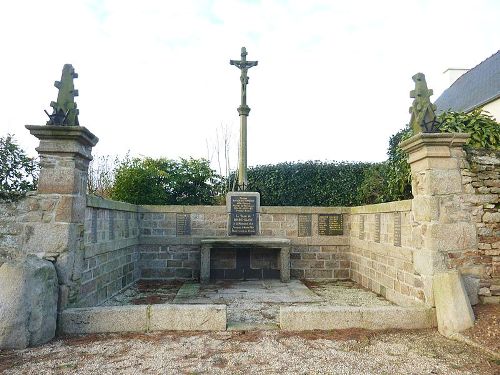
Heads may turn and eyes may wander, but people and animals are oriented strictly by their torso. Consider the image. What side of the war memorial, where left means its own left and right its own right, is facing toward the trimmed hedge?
back

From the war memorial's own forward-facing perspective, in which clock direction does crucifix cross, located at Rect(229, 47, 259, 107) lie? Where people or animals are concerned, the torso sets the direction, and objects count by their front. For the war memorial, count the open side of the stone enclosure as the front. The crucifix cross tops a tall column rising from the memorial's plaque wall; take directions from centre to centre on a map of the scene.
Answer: The crucifix cross is roughly at 6 o'clock from the war memorial.

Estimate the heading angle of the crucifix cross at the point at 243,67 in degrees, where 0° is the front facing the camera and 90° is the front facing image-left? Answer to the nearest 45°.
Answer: approximately 0°

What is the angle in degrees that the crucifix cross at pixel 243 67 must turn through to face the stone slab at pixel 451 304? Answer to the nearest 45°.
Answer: approximately 45° to its left

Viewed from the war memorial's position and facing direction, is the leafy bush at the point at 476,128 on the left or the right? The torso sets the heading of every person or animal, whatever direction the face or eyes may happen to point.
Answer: on its left

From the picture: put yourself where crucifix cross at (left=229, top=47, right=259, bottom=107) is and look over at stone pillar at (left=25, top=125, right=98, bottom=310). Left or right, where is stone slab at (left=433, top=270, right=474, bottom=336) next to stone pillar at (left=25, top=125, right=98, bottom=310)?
left

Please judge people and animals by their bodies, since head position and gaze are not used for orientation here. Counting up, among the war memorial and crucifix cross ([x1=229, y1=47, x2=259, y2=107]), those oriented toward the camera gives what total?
2

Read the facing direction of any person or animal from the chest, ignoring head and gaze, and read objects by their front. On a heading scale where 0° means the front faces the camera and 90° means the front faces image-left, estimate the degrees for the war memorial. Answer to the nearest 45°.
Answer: approximately 0°

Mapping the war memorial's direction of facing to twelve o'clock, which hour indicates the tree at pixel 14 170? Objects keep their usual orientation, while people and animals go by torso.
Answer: The tree is roughly at 3 o'clock from the war memorial.
